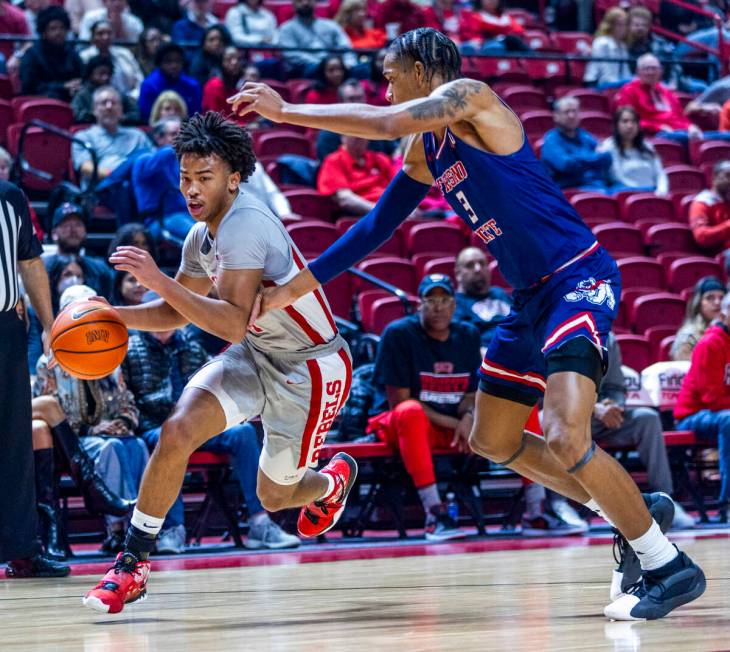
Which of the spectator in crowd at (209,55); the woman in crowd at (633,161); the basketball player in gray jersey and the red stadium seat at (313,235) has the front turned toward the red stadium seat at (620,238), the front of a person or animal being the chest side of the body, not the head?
the woman in crowd

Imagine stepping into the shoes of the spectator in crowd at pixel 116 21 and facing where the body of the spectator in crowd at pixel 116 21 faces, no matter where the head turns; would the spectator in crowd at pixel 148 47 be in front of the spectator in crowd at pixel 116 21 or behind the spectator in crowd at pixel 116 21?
in front

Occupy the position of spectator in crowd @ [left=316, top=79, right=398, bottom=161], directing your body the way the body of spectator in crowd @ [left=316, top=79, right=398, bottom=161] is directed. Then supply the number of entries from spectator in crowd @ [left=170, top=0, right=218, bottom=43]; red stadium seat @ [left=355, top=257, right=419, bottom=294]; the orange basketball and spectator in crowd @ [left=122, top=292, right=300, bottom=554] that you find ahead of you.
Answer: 3

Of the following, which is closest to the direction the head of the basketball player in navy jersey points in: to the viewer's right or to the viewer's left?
to the viewer's left

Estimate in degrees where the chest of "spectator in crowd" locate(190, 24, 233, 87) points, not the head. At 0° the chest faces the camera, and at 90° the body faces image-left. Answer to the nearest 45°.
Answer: approximately 45°

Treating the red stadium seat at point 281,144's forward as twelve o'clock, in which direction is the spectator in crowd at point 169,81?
The spectator in crowd is roughly at 5 o'clock from the red stadium seat.

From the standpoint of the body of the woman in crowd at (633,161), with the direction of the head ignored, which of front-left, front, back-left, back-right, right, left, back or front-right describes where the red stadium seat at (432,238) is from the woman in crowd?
front-right

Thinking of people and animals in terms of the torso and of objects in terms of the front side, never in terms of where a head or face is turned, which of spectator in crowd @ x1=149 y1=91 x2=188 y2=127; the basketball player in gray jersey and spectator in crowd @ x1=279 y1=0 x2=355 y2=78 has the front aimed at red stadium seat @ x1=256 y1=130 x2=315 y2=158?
spectator in crowd @ x1=279 y1=0 x2=355 y2=78

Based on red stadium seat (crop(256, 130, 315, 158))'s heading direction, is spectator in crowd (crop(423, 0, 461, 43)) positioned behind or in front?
behind

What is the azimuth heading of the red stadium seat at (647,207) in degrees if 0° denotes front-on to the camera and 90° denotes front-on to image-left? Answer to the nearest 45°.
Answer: approximately 0°

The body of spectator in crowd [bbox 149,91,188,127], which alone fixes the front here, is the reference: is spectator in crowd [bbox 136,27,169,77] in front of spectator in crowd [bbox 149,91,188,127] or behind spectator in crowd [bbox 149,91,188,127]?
behind

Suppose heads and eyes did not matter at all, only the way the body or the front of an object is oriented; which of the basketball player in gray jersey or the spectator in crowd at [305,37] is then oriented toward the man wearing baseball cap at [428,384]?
the spectator in crowd

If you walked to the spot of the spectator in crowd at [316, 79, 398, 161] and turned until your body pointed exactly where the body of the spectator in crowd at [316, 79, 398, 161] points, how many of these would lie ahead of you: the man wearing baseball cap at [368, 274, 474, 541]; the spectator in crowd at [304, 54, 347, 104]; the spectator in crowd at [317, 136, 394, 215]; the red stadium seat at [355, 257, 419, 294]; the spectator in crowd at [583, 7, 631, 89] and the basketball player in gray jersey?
4
